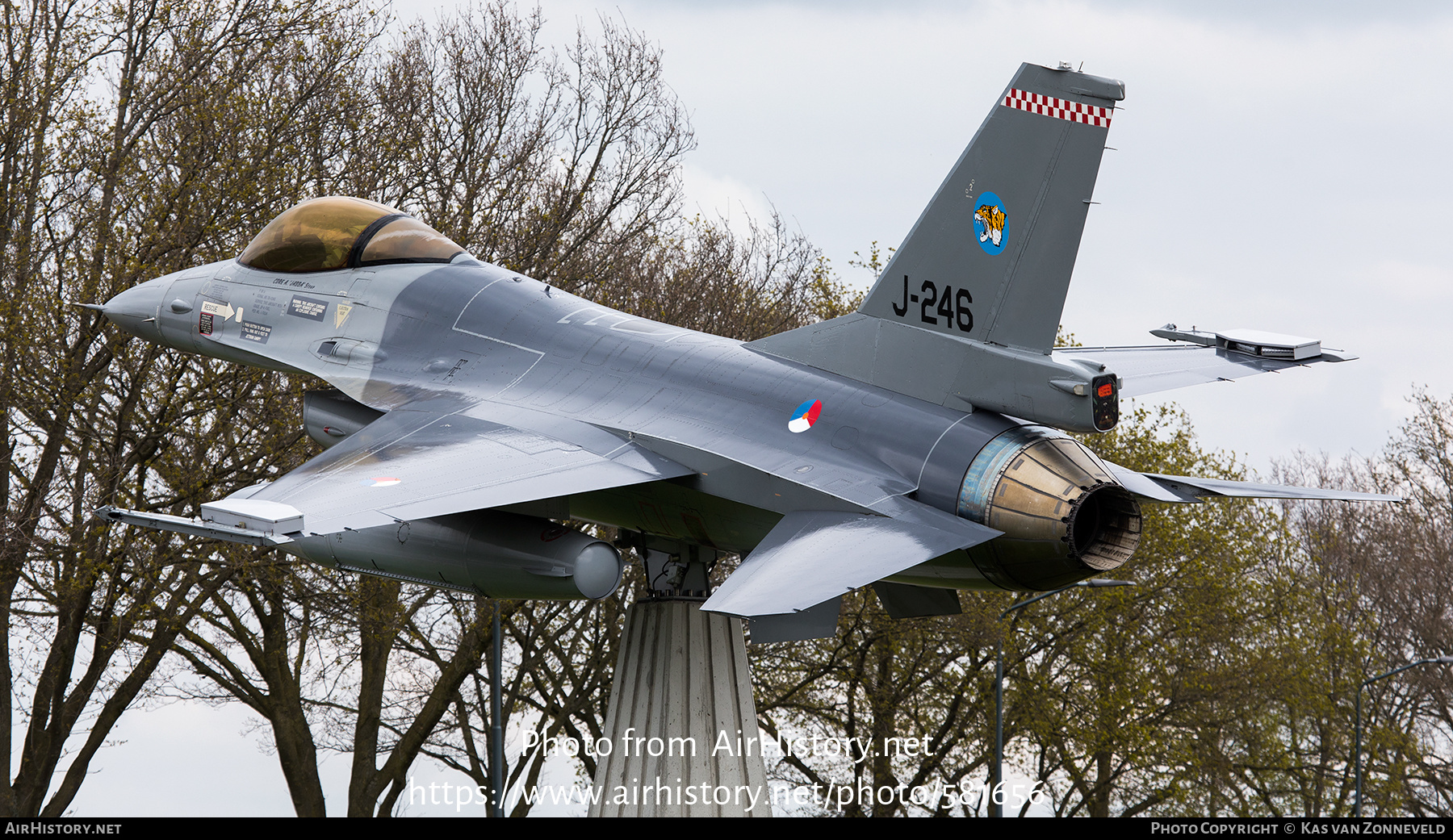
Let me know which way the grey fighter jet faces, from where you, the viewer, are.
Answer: facing away from the viewer and to the left of the viewer
